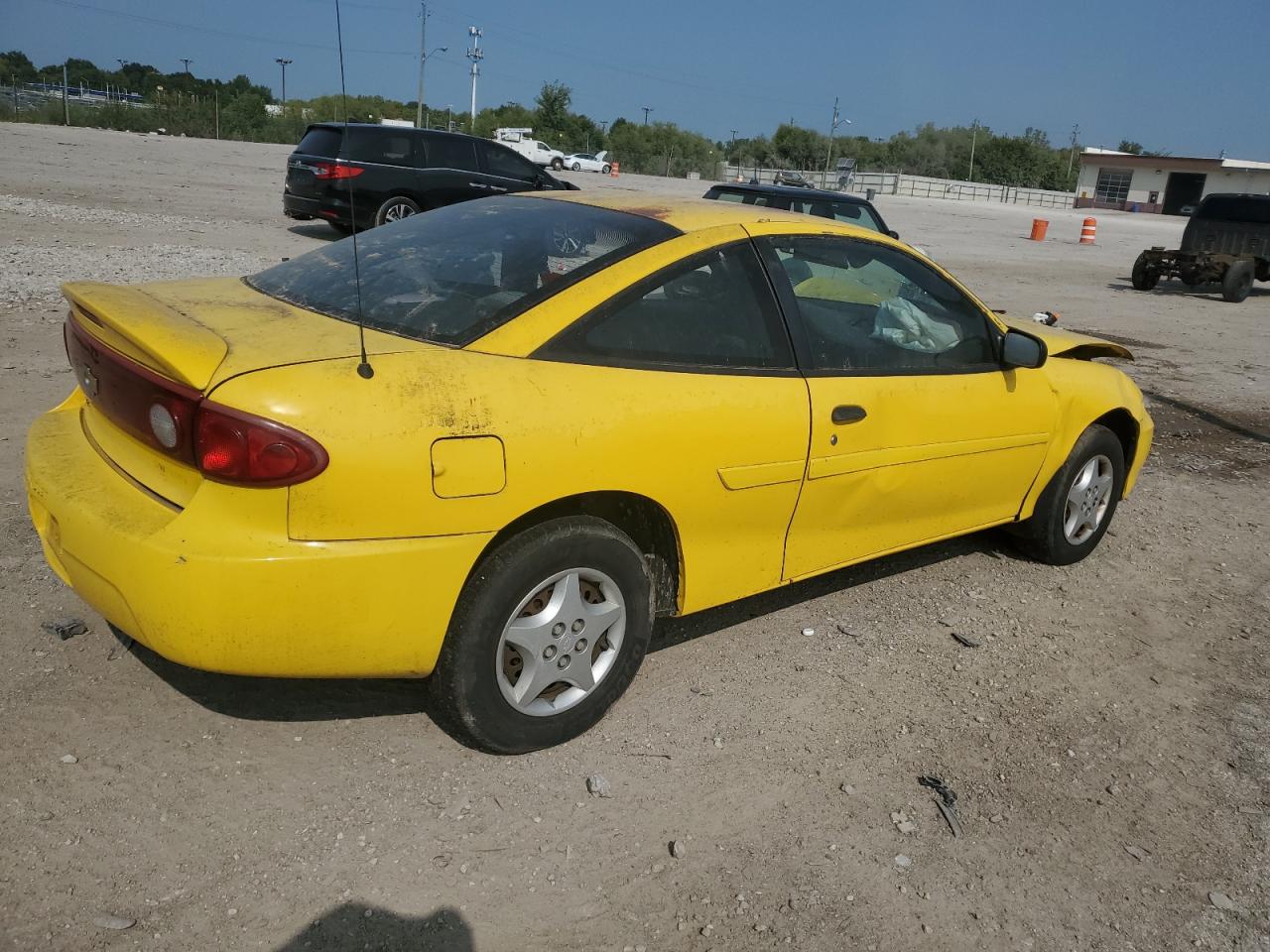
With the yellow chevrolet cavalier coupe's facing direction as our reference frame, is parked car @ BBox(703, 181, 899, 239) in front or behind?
in front

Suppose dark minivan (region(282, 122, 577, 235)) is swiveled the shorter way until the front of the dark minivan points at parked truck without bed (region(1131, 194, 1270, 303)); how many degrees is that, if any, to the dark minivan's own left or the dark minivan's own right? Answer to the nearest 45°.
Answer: approximately 45° to the dark minivan's own right

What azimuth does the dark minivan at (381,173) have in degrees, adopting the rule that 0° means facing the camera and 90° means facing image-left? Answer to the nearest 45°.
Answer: approximately 225°

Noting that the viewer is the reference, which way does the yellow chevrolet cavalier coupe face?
facing away from the viewer and to the right of the viewer

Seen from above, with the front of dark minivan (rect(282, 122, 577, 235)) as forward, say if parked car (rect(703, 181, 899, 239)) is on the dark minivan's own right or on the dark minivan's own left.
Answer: on the dark minivan's own right

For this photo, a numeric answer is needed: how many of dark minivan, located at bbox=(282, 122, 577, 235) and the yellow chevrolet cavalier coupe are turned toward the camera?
0

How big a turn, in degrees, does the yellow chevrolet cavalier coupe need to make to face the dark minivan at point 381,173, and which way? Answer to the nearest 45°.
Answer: approximately 45° to its left

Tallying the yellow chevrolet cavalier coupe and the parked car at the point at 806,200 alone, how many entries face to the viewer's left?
0

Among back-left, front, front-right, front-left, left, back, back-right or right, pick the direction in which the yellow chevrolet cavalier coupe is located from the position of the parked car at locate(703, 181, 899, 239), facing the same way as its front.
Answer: right

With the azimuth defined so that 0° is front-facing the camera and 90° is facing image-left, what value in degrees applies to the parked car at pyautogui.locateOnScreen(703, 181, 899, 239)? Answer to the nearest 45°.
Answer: approximately 270°

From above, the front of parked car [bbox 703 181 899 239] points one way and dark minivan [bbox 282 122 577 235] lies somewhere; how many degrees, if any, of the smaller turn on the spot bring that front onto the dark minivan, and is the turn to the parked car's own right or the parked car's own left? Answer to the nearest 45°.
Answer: approximately 135° to the parked car's own left
